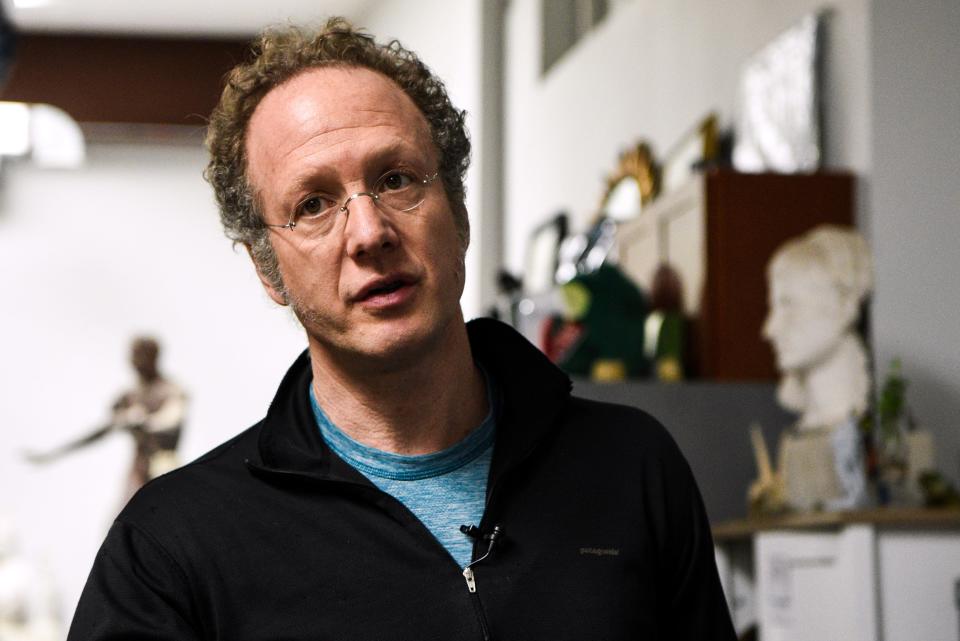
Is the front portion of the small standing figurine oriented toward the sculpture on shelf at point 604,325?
no

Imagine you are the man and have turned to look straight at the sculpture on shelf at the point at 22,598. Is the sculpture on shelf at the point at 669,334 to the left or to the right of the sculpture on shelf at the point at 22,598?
right

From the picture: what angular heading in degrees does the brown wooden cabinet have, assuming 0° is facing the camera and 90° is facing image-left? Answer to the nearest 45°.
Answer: approximately 90°

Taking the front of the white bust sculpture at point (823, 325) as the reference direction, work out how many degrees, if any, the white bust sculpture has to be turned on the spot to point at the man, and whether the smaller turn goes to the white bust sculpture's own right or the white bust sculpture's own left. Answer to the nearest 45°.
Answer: approximately 90° to the white bust sculpture's own left

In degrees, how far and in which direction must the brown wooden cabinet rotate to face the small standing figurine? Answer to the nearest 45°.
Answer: approximately 45° to its right

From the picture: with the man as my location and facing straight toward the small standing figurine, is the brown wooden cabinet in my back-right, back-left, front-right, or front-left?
front-right

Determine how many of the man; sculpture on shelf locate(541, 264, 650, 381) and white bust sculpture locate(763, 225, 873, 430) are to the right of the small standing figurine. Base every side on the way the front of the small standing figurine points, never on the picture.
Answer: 0

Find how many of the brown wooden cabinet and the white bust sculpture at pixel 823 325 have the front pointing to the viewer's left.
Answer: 2

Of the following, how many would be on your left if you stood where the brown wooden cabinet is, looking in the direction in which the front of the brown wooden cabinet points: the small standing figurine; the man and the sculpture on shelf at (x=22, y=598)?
1

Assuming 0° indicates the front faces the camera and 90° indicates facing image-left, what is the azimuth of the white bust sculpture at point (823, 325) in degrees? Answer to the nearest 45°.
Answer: approximately 90°

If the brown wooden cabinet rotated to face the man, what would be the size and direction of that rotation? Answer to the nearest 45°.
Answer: approximately 90° to its left

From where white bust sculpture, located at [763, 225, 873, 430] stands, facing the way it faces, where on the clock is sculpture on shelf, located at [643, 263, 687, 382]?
The sculpture on shelf is roughly at 2 o'clock from the white bust sculpture.

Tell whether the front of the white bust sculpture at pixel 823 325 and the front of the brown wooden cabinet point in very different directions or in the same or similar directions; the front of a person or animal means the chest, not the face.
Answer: same or similar directions

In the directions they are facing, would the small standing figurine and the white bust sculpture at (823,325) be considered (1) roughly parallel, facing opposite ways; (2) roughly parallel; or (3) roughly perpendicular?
roughly perpendicular

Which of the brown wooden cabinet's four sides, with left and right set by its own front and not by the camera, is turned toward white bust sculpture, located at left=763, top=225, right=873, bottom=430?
left
